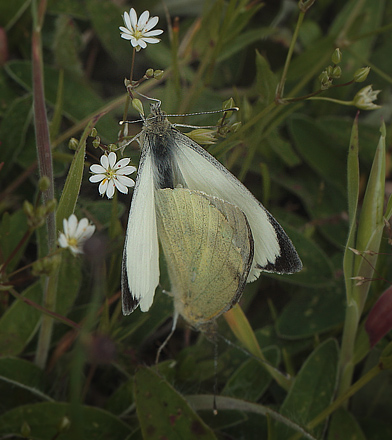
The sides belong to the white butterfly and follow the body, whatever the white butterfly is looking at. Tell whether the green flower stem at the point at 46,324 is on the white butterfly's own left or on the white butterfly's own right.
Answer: on the white butterfly's own left

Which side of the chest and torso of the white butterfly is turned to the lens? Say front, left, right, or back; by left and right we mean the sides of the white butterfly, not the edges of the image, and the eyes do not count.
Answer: back
